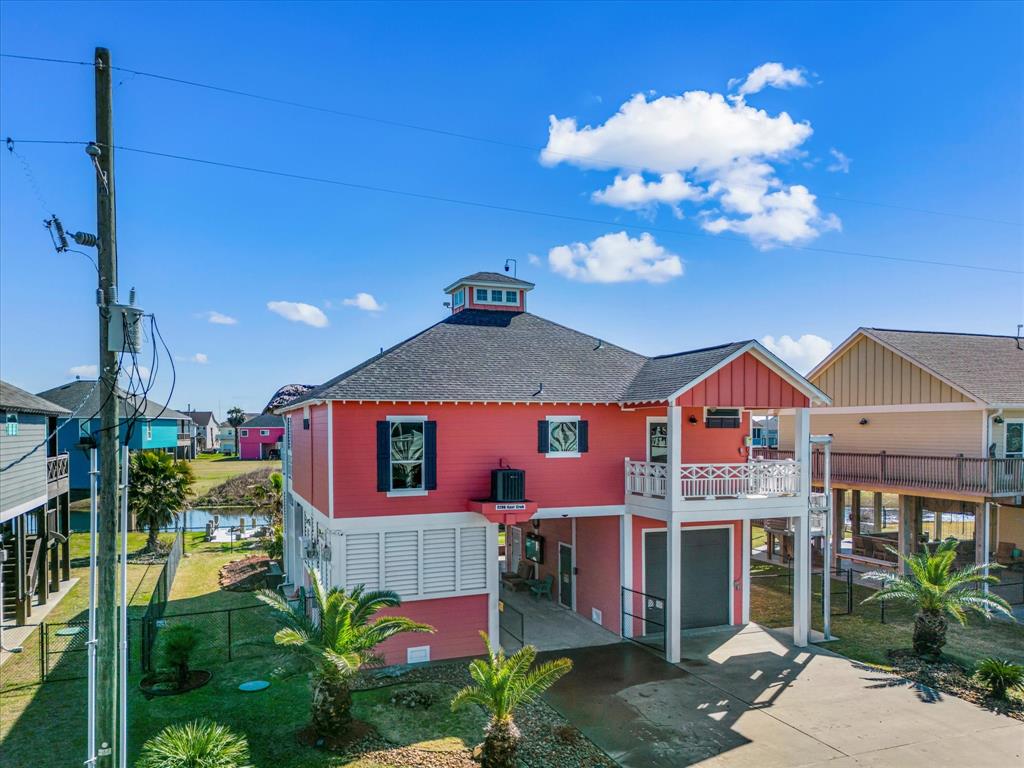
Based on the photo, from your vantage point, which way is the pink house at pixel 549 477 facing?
toward the camera

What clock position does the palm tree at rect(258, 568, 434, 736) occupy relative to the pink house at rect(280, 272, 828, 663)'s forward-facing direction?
The palm tree is roughly at 1 o'clock from the pink house.

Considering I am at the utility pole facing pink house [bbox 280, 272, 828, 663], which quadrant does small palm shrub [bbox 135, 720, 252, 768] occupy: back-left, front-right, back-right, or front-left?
front-right

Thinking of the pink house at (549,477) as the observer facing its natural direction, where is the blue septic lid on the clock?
The blue septic lid is roughly at 2 o'clock from the pink house.

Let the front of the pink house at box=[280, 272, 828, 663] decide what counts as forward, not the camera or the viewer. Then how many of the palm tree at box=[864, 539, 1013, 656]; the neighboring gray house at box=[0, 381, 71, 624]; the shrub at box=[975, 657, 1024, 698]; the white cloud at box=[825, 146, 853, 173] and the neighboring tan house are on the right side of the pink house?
1

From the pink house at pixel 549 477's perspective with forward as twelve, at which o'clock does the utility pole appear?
The utility pole is roughly at 1 o'clock from the pink house.

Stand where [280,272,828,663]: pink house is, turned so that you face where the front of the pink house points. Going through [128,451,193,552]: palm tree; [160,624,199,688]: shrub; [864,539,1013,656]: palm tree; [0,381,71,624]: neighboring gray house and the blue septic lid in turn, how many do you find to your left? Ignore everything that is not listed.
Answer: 1

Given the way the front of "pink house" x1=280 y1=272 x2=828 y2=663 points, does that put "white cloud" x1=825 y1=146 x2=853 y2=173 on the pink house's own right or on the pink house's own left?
on the pink house's own left

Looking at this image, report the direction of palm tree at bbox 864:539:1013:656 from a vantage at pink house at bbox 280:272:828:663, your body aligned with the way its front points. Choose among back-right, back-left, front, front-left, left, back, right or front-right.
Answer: left

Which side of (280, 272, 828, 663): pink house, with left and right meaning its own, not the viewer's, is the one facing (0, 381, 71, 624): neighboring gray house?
right

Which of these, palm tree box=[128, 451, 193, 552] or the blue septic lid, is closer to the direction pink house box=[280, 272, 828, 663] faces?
the blue septic lid

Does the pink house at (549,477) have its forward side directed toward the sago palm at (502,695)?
yes

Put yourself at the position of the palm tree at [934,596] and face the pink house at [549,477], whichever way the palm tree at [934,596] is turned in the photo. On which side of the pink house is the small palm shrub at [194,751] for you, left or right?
left
